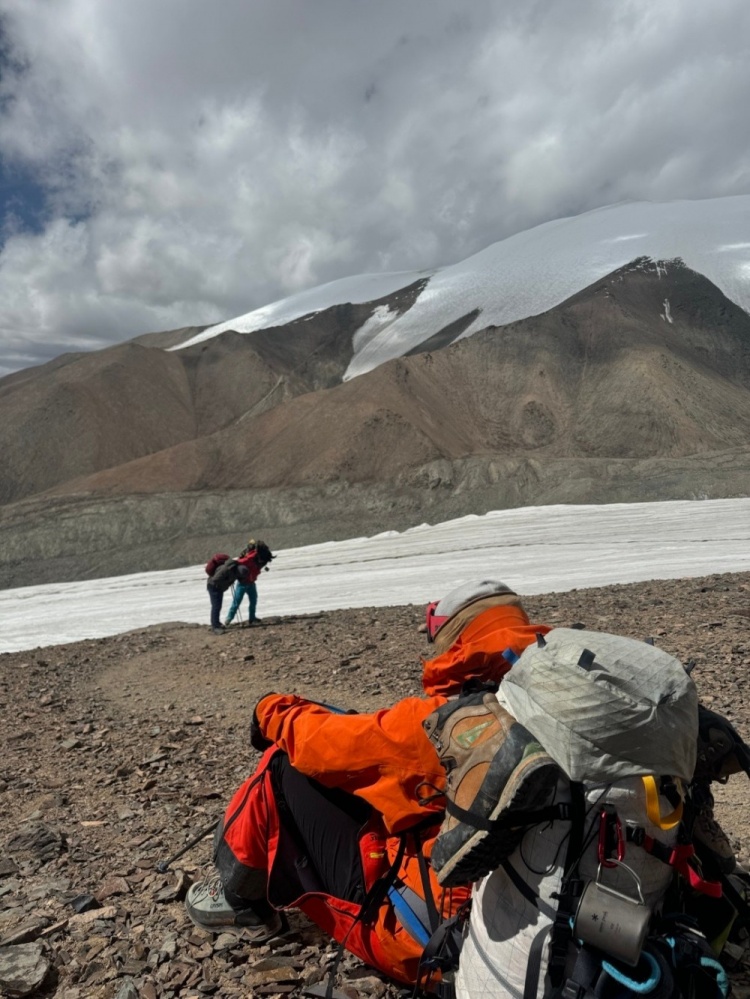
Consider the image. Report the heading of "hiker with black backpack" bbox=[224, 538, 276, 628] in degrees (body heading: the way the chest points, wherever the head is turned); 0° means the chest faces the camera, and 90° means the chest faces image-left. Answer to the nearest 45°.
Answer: approximately 270°

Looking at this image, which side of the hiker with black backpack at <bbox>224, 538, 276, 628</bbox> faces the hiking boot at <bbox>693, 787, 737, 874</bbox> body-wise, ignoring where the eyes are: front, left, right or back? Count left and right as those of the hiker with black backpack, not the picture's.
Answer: right

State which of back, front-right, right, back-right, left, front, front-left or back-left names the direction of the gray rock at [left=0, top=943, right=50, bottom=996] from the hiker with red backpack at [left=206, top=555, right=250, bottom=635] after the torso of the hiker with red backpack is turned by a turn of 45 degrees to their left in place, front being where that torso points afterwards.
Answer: back-right

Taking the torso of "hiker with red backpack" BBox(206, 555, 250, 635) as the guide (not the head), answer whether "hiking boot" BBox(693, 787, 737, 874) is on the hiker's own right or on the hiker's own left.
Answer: on the hiker's own right

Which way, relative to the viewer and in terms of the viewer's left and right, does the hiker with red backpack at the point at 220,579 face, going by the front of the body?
facing to the right of the viewer

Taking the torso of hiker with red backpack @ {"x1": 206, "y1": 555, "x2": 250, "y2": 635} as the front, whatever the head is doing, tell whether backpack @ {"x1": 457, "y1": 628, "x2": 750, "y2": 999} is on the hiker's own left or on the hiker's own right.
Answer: on the hiker's own right

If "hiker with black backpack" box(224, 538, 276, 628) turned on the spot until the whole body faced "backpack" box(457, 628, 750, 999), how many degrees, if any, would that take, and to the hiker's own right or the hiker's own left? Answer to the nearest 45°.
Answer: approximately 90° to the hiker's own right
